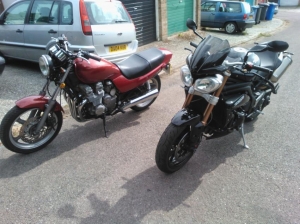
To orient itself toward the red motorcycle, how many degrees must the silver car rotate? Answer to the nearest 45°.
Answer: approximately 135° to its left

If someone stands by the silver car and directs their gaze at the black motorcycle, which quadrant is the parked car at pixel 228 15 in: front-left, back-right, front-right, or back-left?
back-left

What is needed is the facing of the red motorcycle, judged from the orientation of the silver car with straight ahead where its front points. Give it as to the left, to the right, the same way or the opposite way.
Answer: to the left

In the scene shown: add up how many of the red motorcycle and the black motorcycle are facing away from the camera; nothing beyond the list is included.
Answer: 0

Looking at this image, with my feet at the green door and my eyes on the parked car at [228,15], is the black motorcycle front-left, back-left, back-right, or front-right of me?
back-right

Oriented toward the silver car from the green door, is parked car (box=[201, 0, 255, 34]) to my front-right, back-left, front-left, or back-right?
back-left

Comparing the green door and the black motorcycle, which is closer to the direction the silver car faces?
the green door

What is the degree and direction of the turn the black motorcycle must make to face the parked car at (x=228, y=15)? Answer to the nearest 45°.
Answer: approximately 135° to its right

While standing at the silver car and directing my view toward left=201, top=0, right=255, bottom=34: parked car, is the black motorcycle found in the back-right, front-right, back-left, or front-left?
back-right

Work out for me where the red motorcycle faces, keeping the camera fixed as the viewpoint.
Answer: facing the viewer and to the left of the viewer

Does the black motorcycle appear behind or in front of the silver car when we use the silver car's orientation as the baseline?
behind

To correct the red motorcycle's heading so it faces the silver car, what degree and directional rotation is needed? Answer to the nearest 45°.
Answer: approximately 135° to its right

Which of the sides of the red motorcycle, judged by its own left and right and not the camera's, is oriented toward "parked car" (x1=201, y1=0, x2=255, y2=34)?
back

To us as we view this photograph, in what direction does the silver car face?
facing away from the viewer and to the left of the viewer

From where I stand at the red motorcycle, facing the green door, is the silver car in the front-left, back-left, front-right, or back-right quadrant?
front-left

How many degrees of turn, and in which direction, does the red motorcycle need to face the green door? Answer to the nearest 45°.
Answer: approximately 180°

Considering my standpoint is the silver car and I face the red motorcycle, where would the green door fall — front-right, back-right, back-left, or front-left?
back-left

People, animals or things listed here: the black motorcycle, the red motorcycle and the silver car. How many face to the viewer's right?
0

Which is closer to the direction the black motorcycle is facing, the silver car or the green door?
the silver car
